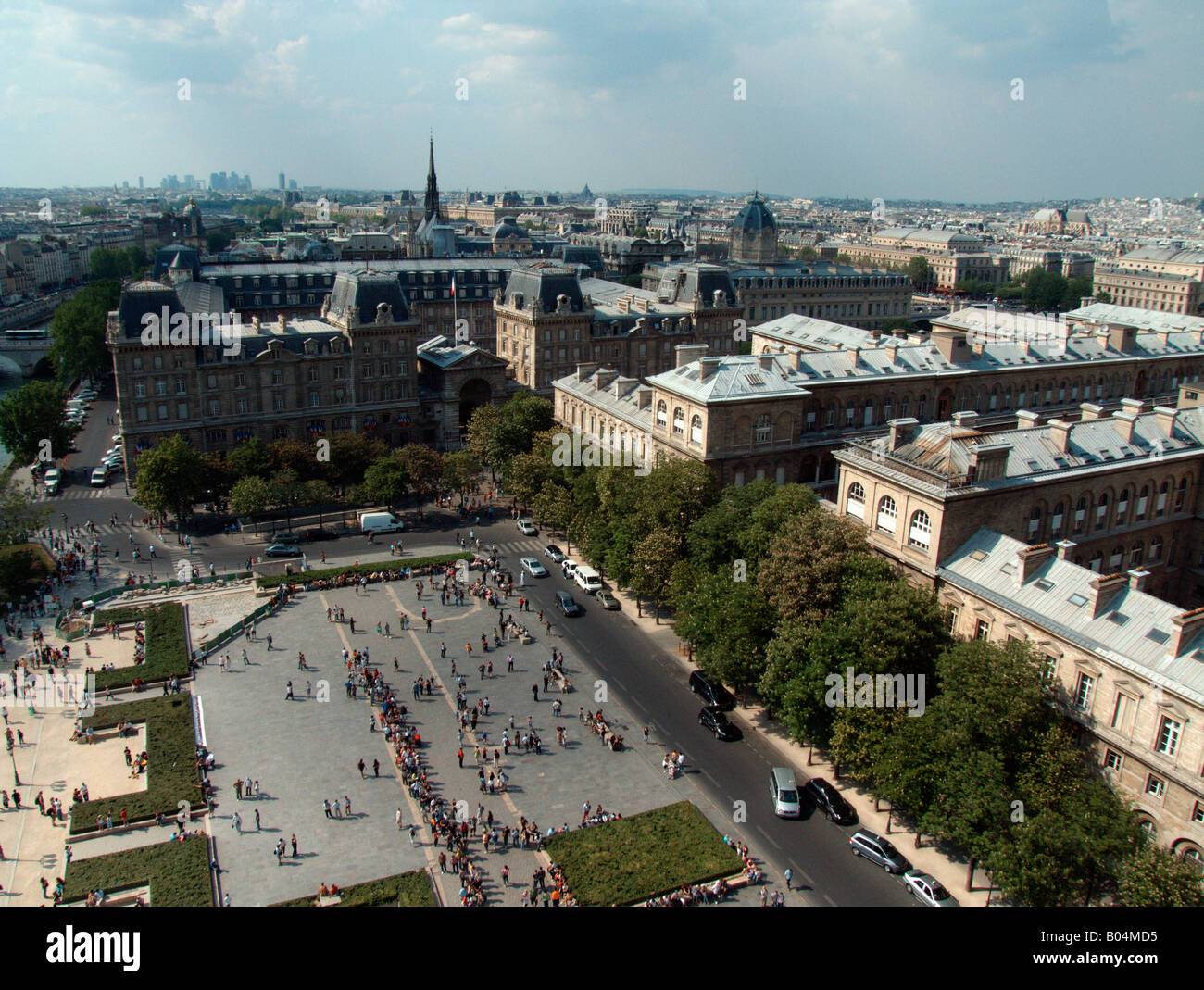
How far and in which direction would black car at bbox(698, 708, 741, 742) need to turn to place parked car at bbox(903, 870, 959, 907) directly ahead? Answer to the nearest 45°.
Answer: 0° — it already faces it

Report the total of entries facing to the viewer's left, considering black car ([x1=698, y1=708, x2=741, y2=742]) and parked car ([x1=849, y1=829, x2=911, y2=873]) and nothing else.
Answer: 0
